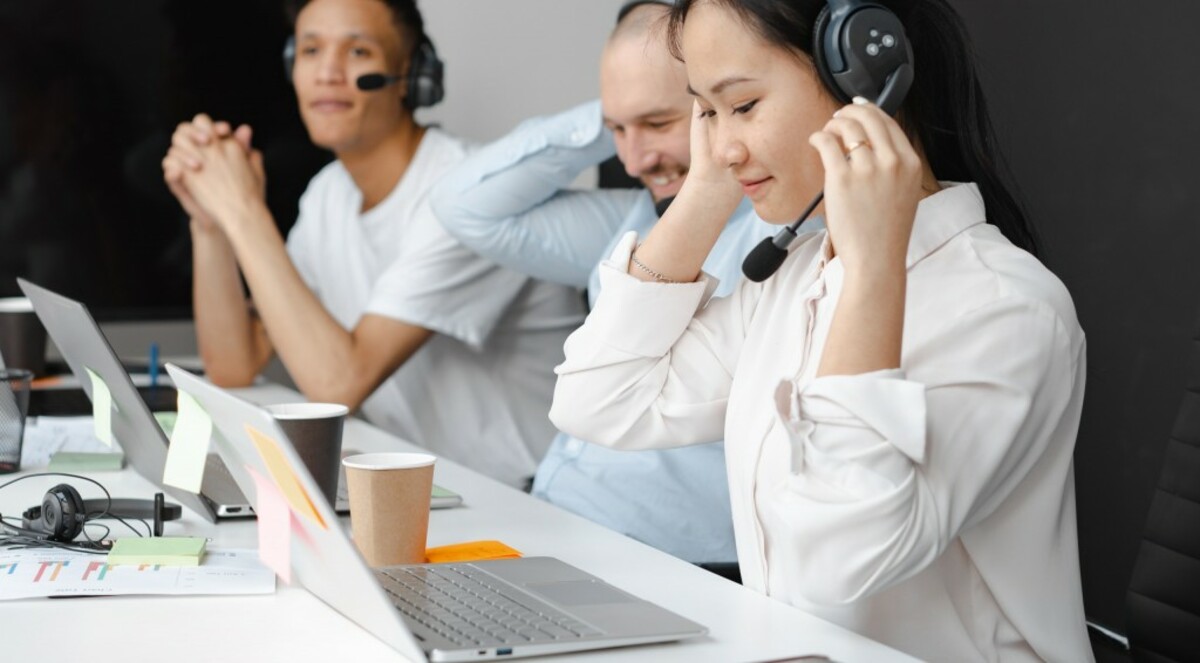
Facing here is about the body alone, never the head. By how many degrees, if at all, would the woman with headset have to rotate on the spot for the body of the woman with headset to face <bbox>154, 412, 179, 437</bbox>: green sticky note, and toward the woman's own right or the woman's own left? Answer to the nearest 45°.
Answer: approximately 90° to the woman's own right

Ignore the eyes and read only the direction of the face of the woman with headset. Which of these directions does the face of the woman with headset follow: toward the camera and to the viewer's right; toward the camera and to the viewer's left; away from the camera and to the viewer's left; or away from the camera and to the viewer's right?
toward the camera and to the viewer's left

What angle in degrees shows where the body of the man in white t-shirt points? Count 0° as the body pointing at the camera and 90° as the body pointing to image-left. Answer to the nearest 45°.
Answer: approximately 45°

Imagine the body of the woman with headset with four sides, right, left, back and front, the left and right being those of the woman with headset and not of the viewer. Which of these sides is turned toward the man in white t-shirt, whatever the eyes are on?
right

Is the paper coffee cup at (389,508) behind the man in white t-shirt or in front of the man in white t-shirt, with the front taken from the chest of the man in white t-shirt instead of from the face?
in front

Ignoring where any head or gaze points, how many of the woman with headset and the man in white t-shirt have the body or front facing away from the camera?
0

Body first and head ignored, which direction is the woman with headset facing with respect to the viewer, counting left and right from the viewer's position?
facing the viewer and to the left of the viewer

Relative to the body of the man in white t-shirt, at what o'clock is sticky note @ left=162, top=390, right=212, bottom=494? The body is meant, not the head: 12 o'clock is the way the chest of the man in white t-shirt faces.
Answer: The sticky note is roughly at 11 o'clock from the man in white t-shirt.

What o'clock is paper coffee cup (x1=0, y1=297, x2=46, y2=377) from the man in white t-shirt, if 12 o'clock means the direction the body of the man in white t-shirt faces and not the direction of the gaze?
The paper coffee cup is roughly at 1 o'clock from the man in white t-shirt.

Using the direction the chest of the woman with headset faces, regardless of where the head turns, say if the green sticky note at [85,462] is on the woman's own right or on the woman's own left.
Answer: on the woman's own right

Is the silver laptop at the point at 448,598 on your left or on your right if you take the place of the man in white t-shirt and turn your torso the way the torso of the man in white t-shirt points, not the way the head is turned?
on your left
